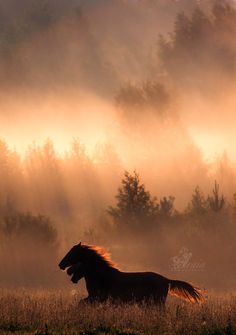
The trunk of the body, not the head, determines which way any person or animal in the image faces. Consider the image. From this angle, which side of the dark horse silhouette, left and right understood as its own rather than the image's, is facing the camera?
left

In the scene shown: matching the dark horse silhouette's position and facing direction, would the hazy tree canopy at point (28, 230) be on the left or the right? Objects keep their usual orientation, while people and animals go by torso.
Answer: on its right

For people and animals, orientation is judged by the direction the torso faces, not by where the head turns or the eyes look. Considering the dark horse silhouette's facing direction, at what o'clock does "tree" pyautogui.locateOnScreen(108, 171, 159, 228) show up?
The tree is roughly at 3 o'clock from the dark horse silhouette.

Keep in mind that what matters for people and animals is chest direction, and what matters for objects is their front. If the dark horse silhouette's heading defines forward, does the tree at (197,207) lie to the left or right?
on its right
